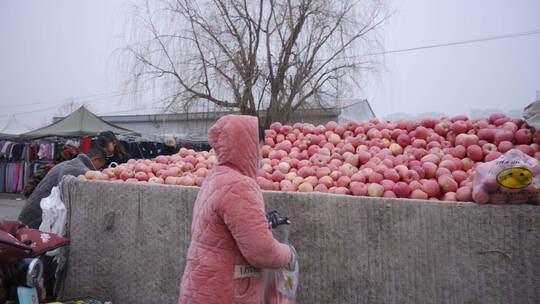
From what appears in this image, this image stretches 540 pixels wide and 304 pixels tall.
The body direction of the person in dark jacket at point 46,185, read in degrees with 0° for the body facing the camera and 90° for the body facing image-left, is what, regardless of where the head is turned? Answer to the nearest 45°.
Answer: approximately 270°

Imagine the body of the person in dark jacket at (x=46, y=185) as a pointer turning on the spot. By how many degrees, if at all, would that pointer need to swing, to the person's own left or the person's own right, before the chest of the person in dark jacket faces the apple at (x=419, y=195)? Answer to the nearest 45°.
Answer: approximately 45° to the person's own right

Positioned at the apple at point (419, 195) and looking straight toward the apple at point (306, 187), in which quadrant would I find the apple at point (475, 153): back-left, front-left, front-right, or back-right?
back-right

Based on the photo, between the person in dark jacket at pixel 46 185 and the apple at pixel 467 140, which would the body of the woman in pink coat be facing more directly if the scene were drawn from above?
the apple
